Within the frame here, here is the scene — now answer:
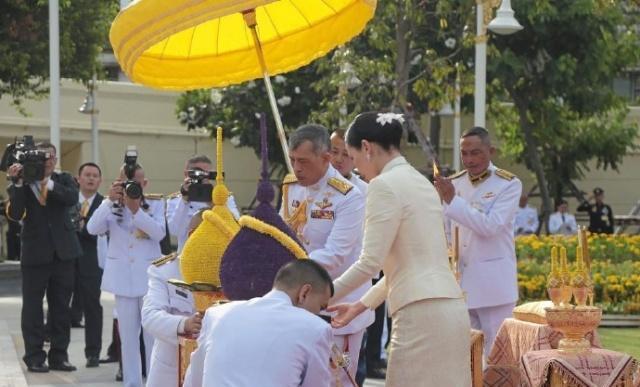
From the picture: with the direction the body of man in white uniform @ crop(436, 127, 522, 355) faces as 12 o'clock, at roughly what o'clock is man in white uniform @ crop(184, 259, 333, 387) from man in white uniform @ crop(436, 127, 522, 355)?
man in white uniform @ crop(184, 259, 333, 387) is roughly at 11 o'clock from man in white uniform @ crop(436, 127, 522, 355).

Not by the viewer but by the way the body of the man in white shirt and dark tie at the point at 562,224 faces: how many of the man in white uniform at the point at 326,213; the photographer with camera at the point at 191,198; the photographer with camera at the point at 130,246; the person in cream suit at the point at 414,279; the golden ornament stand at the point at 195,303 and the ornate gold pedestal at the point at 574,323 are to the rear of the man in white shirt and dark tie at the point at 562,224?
0

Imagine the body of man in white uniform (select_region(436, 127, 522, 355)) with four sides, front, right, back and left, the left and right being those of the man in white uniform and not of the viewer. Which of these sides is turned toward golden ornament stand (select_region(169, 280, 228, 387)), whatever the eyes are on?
front

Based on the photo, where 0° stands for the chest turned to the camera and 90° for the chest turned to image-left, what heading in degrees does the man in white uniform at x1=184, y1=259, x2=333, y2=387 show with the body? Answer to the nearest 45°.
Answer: approximately 225°

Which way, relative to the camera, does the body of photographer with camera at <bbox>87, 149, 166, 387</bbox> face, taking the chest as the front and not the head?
toward the camera

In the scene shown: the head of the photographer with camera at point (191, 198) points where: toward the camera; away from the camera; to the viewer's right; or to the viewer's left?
toward the camera

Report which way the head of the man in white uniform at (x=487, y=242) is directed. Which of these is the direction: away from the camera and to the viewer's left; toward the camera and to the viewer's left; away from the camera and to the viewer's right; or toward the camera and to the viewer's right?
toward the camera and to the viewer's left

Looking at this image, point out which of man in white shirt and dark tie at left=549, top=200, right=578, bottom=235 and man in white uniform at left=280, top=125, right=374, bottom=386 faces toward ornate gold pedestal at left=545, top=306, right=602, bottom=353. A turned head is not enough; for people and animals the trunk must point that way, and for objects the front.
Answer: man in white shirt and dark tie at left=549, top=200, right=578, bottom=235

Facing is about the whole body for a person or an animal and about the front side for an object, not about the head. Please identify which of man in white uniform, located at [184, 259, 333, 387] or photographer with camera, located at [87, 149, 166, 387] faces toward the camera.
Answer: the photographer with camera

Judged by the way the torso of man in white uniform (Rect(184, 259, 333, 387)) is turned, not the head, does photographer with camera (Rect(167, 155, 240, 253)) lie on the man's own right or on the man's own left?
on the man's own left

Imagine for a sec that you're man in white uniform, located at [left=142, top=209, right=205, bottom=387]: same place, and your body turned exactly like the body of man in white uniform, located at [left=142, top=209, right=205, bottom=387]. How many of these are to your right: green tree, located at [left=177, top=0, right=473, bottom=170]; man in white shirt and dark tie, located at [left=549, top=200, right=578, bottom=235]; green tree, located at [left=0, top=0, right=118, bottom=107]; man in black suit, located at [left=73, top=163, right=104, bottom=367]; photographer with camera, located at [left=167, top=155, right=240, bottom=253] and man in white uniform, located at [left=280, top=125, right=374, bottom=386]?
0

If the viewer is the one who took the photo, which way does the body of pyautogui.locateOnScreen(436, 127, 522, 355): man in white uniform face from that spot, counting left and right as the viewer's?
facing the viewer and to the left of the viewer

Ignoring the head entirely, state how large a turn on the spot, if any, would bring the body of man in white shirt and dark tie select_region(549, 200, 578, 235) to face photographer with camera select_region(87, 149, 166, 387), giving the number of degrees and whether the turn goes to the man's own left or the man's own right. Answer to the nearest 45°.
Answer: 0° — they already face them

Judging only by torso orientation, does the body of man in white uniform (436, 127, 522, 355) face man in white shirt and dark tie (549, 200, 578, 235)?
no

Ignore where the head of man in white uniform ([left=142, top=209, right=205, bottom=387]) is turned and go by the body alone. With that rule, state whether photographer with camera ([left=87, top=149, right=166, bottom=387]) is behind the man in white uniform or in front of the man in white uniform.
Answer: behind
